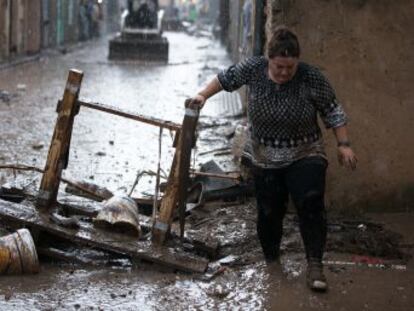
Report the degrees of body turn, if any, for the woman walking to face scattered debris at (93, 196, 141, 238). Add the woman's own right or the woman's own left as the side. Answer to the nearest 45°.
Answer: approximately 90° to the woman's own right

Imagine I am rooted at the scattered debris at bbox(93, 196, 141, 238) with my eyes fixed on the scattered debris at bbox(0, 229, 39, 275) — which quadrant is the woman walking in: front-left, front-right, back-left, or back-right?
back-left

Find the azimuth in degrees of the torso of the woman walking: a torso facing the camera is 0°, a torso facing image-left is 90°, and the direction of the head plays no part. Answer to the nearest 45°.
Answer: approximately 0°

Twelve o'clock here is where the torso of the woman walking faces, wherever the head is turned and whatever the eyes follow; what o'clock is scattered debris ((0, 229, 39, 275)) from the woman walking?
The scattered debris is roughly at 3 o'clock from the woman walking.

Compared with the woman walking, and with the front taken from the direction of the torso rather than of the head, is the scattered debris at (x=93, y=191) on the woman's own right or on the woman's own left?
on the woman's own right

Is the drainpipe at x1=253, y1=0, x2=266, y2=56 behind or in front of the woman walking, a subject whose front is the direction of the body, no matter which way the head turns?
behind
